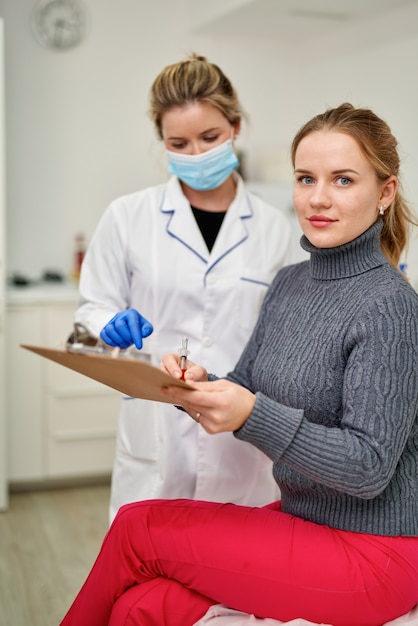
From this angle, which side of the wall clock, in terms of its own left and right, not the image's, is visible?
front

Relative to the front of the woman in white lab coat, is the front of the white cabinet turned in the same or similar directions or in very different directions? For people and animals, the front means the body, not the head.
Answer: same or similar directions

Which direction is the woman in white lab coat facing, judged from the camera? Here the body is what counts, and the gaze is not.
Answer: toward the camera

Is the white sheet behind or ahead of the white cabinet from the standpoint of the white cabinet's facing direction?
ahead

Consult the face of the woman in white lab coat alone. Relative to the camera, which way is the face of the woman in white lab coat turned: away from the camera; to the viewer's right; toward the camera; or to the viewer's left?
toward the camera

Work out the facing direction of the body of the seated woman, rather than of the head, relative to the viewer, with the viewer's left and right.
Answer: facing the viewer and to the left of the viewer

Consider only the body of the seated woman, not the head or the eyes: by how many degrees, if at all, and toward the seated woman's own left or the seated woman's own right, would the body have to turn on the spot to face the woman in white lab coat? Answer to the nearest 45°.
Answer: approximately 90° to the seated woman's own right

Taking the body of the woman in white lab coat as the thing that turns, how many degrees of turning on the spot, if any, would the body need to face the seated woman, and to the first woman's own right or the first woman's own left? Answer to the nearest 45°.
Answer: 0° — they already face them

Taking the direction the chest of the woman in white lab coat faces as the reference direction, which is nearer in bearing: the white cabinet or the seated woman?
the seated woman

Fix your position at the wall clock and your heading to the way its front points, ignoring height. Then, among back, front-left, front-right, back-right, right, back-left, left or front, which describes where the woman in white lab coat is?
front

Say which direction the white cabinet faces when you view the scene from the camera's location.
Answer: facing the viewer

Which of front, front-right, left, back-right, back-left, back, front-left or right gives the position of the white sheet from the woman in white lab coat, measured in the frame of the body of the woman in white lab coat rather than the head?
front

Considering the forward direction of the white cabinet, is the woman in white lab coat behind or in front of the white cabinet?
in front

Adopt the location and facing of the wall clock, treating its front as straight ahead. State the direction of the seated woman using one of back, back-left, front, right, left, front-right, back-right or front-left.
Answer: front
